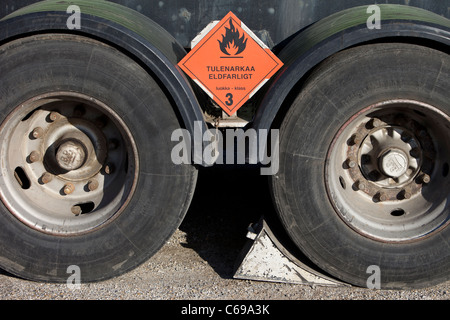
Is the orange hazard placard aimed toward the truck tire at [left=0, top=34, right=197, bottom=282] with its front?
no

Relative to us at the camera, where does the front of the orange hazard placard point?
facing the viewer

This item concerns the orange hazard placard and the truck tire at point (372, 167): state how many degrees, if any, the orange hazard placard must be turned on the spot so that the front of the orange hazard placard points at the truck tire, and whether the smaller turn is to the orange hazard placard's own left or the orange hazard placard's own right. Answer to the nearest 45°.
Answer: approximately 90° to the orange hazard placard's own left
